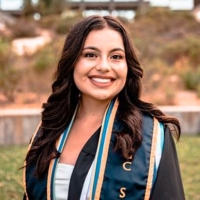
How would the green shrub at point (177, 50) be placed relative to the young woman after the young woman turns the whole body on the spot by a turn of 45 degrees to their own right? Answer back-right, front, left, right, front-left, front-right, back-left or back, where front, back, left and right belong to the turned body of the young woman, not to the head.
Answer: right

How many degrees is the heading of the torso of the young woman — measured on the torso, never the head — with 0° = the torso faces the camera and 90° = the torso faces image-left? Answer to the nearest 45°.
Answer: approximately 45°
